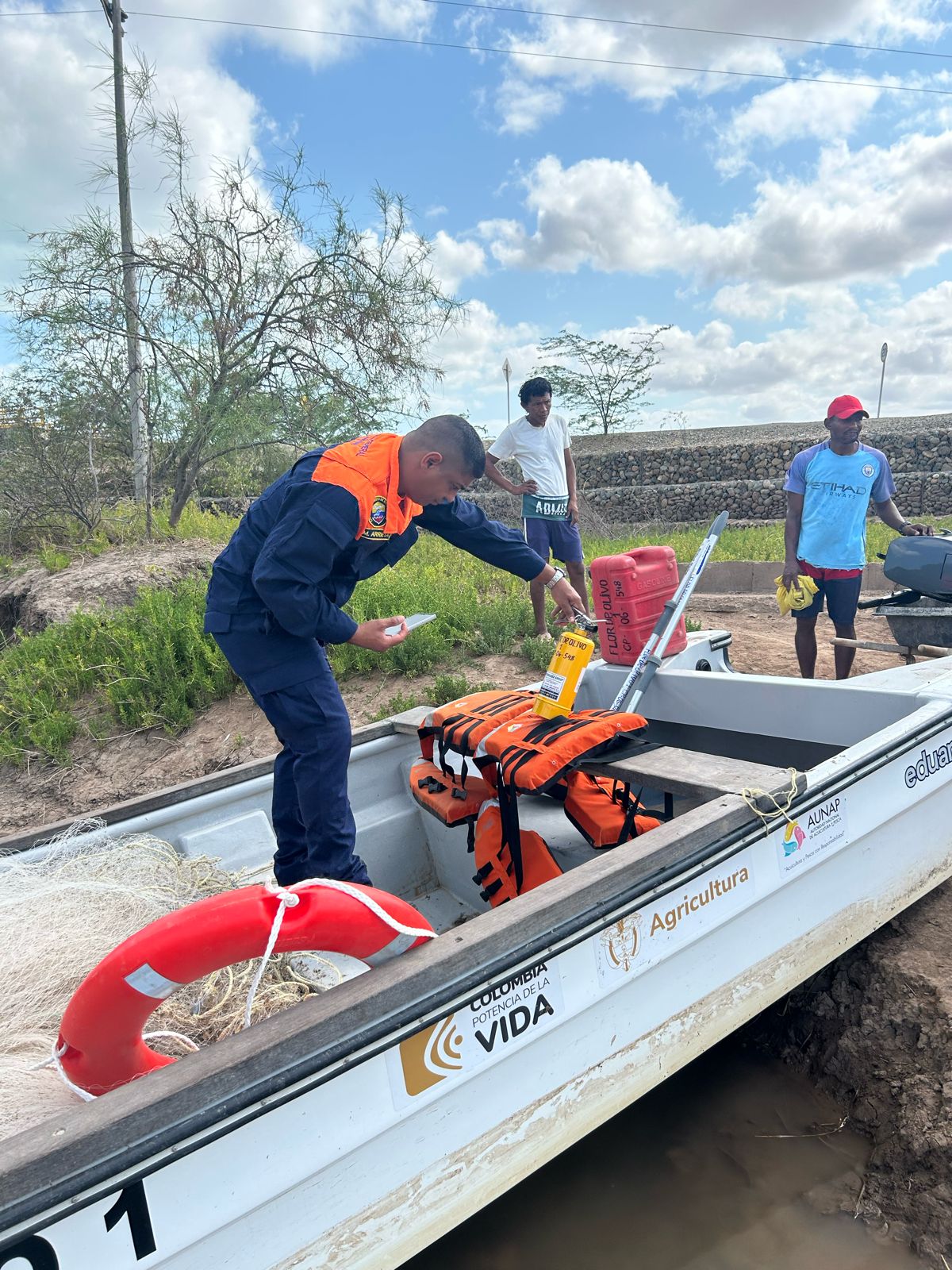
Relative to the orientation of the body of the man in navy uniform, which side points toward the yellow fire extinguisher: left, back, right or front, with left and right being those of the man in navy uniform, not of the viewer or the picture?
front

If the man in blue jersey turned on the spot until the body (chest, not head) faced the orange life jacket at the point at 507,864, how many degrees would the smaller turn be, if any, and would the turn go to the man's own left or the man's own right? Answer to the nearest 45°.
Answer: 0° — they already face it

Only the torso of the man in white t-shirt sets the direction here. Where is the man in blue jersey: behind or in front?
in front

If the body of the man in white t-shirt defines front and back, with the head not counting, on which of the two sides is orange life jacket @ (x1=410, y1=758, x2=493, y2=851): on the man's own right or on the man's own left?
on the man's own right

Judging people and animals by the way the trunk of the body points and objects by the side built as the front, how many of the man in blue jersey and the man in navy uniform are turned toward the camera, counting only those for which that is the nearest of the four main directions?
1

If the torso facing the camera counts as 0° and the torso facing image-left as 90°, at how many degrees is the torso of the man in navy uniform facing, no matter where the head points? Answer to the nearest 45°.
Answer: approximately 270°

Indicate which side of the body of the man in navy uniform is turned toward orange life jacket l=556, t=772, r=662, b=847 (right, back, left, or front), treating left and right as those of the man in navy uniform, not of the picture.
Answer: front

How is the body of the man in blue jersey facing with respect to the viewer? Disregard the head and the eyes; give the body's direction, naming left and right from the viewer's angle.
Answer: facing the viewer

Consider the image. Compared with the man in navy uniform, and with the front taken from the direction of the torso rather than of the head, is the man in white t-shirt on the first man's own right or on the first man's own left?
on the first man's own left

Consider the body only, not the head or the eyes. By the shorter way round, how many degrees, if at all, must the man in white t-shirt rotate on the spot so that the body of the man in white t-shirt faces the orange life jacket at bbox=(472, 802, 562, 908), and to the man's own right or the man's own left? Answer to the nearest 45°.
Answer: approximately 45° to the man's own right

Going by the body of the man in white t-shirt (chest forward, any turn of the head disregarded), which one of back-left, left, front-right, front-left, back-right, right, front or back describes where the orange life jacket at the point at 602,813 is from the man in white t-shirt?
front-right

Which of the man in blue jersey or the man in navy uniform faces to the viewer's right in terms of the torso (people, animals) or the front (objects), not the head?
the man in navy uniform
